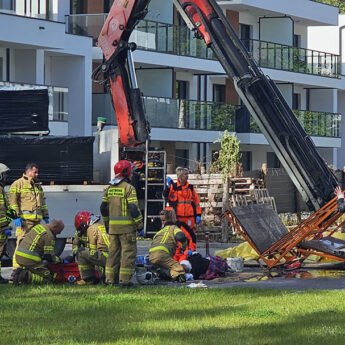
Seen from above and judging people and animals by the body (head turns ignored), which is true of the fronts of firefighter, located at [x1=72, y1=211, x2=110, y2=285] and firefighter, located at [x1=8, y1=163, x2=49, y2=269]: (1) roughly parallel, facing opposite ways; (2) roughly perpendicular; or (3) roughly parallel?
roughly perpendicular

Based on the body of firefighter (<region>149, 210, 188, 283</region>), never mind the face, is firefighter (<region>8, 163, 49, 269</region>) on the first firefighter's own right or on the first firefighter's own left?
on the first firefighter's own left

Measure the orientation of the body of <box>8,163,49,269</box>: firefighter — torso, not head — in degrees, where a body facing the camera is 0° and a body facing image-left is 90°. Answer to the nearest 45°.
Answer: approximately 315°

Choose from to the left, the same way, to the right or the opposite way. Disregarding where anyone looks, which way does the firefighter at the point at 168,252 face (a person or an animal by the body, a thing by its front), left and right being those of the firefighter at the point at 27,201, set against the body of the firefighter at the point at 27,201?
to the left

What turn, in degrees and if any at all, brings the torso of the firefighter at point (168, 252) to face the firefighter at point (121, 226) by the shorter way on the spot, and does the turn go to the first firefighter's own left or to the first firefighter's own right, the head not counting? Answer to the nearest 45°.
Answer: approximately 180°

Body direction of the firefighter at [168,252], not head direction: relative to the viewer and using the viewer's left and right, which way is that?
facing away from the viewer and to the right of the viewer
